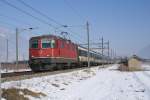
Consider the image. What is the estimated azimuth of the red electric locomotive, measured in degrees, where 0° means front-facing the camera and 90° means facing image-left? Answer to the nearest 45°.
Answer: approximately 45°
